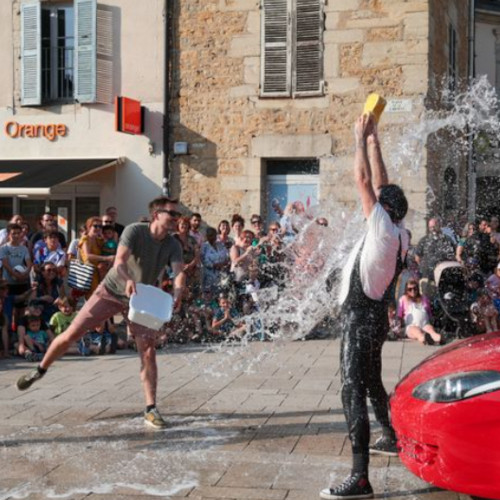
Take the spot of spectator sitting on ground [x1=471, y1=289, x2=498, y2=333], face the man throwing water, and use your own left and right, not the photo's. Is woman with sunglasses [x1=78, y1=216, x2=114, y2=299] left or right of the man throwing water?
right

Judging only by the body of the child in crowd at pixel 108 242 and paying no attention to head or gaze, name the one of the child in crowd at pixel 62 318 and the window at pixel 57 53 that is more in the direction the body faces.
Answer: the child in crowd

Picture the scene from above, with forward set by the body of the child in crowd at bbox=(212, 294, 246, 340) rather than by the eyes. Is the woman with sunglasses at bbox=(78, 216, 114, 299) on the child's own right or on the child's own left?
on the child's own right

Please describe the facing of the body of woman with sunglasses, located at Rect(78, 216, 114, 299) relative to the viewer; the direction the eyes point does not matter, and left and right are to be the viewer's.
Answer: facing the viewer and to the right of the viewer

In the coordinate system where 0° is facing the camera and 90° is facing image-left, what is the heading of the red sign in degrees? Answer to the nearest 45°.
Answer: approximately 315°

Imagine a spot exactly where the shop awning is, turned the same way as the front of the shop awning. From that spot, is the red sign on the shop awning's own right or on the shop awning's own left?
on the shop awning's own left

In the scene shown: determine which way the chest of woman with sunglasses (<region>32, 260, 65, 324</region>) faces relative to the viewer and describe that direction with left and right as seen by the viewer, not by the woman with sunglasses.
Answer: facing the viewer

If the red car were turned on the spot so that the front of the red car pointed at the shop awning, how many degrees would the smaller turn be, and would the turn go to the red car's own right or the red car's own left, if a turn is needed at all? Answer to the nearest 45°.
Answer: approximately 90° to the red car's own right

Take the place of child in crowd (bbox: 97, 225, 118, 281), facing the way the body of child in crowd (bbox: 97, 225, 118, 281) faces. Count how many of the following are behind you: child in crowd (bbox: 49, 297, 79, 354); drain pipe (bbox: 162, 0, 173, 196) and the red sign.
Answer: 2

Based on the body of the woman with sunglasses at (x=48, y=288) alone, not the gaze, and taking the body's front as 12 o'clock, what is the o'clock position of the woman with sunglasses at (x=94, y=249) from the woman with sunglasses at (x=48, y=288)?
the woman with sunglasses at (x=94, y=249) is roughly at 8 o'clock from the woman with sunglasses at (x=48, y=288).

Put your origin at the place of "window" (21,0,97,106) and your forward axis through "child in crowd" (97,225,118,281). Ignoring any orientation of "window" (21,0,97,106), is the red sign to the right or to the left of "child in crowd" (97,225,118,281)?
left

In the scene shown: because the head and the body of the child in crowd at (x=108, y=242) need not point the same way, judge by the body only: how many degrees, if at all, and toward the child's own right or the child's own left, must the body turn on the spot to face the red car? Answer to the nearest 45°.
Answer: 0° — they already face it

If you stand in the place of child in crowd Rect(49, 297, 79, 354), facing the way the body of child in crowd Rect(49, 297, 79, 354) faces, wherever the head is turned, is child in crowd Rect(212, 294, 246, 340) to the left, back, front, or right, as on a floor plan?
left

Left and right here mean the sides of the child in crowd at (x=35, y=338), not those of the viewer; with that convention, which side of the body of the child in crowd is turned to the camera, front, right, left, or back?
front

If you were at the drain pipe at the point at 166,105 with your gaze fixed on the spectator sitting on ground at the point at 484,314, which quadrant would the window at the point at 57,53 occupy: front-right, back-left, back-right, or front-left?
back-right
